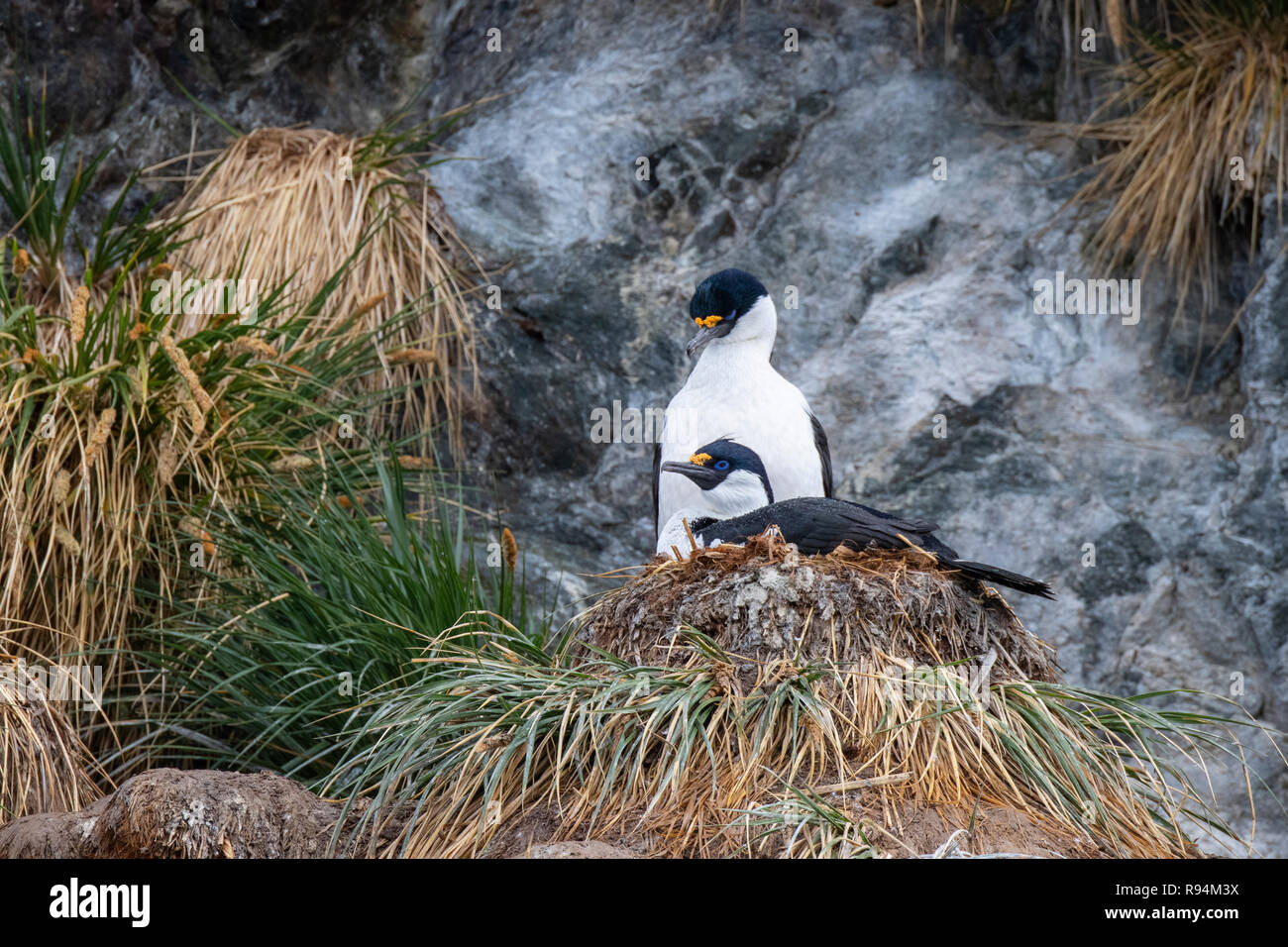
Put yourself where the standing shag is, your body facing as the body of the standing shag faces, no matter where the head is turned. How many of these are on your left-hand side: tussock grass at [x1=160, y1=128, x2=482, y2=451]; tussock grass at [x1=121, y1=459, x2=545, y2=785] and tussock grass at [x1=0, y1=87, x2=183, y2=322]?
0

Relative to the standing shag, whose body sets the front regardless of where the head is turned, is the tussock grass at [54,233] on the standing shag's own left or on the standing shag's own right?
on the standing shag's own right

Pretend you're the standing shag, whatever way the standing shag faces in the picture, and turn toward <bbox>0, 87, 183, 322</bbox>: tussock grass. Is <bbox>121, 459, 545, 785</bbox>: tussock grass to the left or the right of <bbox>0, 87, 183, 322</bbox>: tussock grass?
left

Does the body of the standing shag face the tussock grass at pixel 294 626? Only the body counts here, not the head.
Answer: no

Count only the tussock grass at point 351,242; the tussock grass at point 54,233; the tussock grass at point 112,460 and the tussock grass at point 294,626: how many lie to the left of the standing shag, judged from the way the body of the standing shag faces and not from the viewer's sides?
0

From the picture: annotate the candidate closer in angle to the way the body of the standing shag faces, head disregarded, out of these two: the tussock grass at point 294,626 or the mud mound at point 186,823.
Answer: the mud mound

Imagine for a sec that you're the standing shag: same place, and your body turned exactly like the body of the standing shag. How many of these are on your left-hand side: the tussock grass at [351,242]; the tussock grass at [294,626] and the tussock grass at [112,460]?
0

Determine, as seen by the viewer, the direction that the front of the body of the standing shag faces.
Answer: toward the camera

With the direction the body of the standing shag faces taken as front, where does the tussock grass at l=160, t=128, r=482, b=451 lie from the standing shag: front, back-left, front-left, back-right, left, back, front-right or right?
back-right

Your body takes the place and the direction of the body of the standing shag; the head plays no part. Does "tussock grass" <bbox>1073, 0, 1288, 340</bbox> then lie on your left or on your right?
on your left

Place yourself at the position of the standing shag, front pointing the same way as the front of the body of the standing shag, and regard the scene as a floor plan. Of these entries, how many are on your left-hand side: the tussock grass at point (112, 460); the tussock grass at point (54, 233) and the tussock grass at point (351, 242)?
0

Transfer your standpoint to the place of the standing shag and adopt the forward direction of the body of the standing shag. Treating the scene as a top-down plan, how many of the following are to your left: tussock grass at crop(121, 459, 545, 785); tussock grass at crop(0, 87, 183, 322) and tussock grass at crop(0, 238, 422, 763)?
0

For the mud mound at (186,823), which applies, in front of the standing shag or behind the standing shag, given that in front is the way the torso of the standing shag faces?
in front
